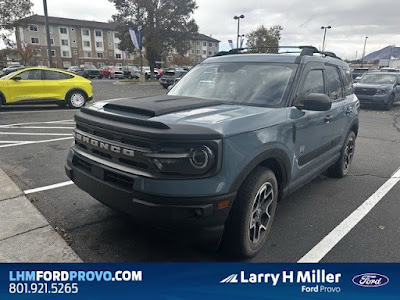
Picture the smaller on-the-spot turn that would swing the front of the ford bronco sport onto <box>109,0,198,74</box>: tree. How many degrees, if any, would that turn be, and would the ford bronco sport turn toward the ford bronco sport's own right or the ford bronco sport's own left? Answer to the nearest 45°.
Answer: approximately 135° to the ford bronco sport's own right

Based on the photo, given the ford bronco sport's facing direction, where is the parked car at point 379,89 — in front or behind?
behind

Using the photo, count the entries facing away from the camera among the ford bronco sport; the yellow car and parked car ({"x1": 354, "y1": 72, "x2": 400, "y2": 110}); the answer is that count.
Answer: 0

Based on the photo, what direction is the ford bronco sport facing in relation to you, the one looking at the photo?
facing the viewer and to the left of the viewer

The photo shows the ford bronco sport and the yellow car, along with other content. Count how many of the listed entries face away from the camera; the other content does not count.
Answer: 0

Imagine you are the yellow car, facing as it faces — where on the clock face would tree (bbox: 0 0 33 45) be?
The tree is roughly at 3 o'clock from the yellow car.

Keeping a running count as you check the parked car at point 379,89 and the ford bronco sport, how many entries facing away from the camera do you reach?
0

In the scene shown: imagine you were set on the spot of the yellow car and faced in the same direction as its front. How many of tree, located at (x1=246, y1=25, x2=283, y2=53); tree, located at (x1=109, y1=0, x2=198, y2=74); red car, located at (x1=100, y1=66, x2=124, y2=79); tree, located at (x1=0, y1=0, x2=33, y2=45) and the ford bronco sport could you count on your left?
1

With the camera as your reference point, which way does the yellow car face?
facing to the left of the viewer

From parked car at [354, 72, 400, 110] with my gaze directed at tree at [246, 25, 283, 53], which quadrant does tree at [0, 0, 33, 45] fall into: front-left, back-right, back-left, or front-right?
front-left

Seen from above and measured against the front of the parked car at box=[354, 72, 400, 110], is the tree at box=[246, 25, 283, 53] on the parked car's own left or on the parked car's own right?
on the parked car's own right

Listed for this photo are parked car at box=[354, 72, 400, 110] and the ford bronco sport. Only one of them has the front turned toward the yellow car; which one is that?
the parked car

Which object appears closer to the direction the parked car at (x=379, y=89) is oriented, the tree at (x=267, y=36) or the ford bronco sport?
the ford bronco sport

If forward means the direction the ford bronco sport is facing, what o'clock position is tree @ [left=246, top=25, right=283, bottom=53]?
The tree is roughly at 5 o'clock from the ford bronco sport.

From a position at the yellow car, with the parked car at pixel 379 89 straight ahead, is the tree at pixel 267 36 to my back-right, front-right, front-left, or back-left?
front-left

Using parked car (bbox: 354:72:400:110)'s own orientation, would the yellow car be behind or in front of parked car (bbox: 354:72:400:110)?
in front
